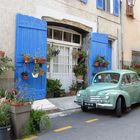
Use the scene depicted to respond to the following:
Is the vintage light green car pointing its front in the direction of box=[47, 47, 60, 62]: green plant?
no

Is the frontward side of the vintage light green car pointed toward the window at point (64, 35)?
no

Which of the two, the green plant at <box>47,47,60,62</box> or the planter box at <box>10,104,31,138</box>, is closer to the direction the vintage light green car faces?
the planter box

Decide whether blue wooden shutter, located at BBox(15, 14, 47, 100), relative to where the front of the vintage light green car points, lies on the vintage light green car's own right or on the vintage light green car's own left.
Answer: on the vintage light green car's own right

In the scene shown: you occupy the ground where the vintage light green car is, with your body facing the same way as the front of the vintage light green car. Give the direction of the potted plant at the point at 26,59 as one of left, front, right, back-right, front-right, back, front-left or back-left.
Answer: front-right

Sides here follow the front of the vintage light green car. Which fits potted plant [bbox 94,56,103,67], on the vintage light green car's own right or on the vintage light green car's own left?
on the vintage light green car's own right

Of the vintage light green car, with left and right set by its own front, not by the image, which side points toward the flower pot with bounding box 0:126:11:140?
front

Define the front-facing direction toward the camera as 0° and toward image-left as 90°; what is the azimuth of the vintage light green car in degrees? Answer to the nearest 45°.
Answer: approximately 45°

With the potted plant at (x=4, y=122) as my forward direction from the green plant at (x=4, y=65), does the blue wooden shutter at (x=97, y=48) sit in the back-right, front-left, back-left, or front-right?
back-left

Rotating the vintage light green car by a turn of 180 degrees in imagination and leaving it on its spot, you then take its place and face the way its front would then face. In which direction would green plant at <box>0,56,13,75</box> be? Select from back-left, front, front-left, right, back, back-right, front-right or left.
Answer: back-left

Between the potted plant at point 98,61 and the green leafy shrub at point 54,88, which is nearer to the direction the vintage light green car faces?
the green leafy shrub

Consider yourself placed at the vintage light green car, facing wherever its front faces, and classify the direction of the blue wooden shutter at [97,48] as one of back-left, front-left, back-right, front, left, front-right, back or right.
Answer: back-right

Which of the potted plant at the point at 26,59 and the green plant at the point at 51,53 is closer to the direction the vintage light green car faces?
the potted plant

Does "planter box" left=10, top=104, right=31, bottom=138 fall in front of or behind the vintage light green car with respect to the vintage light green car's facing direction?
in front

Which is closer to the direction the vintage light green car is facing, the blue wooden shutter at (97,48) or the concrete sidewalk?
the concrete sidewalk
